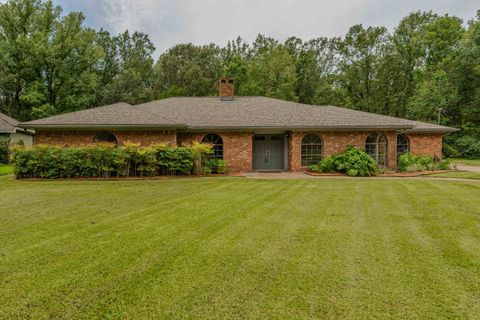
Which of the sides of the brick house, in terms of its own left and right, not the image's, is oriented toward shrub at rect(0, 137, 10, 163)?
right

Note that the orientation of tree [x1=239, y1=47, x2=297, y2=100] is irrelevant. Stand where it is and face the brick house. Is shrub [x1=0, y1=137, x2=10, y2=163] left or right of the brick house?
right

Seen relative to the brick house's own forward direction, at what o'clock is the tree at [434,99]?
The tree is roughly at 8 o'clock from the brick house.

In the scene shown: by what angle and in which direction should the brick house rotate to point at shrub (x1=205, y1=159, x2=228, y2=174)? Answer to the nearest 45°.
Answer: approximately 45° to its right

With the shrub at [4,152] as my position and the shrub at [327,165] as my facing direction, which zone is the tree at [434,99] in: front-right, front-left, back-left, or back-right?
front-left

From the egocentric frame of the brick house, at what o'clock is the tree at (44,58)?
The tree is roughly at 4 o'clock from the brick house.

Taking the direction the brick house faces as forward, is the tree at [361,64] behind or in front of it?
behind

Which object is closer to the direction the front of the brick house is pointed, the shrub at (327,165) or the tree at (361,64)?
the shrub

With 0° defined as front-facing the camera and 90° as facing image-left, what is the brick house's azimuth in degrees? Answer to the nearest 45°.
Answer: approximately 0°

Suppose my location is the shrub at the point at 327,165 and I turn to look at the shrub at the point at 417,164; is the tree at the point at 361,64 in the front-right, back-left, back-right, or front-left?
front-left

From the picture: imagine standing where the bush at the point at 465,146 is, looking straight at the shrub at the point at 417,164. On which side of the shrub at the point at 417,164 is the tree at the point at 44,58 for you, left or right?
right

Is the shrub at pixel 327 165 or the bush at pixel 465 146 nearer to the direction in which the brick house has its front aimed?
the shrub

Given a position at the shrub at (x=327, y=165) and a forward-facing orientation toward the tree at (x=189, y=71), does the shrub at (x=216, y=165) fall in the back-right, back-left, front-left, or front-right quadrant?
front-left

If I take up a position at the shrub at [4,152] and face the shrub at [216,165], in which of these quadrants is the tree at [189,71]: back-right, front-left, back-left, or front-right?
front-left

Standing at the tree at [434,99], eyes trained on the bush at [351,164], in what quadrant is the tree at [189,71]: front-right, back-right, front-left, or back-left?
front-right
